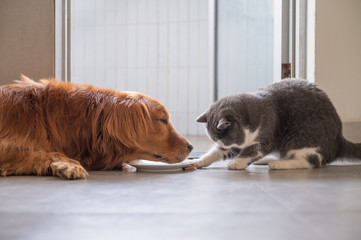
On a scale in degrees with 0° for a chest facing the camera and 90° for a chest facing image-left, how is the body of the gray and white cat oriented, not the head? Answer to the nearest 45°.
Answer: approximately 90°

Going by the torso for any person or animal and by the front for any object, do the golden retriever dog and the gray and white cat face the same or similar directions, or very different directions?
very different directions

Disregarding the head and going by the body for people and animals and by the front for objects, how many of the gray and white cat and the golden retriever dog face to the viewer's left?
1

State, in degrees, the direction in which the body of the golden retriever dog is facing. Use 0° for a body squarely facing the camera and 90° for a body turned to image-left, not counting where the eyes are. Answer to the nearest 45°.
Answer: approximately 270°
